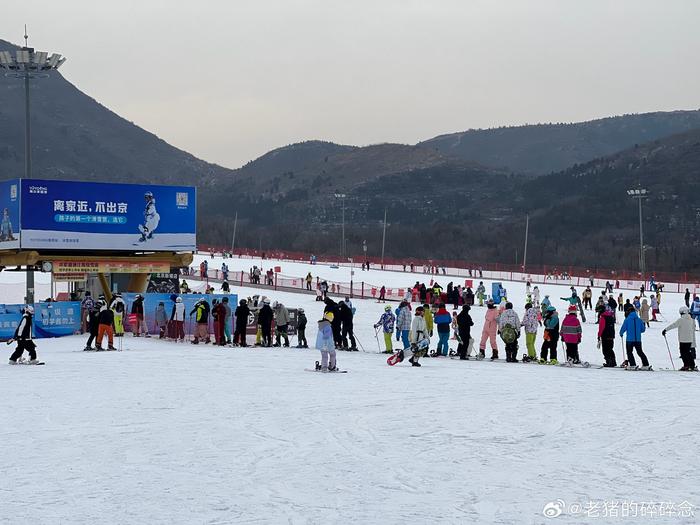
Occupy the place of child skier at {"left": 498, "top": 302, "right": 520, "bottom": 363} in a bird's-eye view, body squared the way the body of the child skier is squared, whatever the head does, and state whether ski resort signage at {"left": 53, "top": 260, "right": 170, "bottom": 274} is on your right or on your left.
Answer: on your left

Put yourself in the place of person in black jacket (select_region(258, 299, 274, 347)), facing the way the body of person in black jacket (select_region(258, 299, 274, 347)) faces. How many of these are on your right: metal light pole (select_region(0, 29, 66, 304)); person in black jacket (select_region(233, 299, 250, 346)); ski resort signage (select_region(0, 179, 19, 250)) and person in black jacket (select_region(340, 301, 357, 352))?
1

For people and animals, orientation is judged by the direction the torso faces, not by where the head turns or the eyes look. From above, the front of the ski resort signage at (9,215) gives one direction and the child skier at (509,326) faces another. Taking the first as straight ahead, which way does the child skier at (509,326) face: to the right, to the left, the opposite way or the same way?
the opposite way

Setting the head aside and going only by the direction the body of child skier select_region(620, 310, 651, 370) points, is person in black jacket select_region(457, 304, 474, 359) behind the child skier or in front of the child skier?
in front

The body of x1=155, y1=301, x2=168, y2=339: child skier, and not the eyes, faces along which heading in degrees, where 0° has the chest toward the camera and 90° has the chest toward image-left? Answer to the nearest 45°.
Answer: approximately 180°

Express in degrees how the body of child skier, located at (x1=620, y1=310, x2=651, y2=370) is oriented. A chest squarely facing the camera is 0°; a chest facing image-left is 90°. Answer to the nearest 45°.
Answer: approximately 135°

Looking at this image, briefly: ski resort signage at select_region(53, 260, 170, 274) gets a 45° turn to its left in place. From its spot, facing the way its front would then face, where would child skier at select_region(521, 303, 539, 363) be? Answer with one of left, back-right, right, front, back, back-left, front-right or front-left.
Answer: front

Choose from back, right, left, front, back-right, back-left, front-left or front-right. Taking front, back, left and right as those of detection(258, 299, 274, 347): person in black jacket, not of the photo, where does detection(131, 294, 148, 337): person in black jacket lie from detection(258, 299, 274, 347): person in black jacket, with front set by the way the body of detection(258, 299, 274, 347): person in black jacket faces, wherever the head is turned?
front-left

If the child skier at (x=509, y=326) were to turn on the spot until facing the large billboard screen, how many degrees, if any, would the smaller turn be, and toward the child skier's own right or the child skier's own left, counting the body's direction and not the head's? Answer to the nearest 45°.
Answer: approximately 45° to the child skier's own left

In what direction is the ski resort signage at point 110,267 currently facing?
toward the camera
